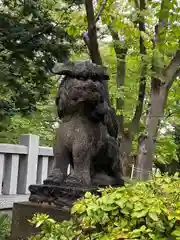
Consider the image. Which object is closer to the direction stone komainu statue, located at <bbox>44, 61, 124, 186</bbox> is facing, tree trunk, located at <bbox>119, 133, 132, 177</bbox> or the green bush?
the green bush

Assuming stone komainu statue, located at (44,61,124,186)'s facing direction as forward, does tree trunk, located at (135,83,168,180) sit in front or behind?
behind

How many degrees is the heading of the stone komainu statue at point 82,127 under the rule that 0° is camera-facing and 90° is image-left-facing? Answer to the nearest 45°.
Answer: approximately 45°

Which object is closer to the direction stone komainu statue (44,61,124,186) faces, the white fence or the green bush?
the green bush

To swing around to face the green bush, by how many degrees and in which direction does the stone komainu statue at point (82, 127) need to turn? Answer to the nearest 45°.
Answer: approximately 45° to its left

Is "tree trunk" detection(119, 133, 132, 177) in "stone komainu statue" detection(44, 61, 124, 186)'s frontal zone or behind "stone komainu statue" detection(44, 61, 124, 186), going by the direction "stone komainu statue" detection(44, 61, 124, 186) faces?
behind

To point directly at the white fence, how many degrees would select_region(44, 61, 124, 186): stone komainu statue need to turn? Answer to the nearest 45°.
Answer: approximately 90° to its right
